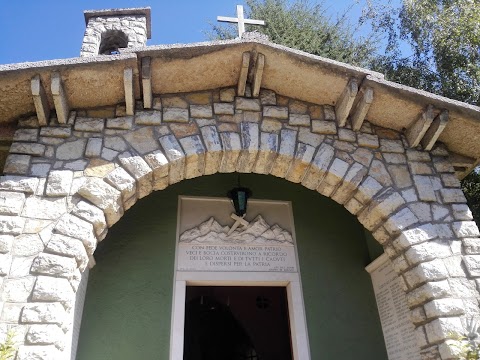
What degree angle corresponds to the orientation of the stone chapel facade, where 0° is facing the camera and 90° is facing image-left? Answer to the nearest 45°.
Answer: approximately 0°

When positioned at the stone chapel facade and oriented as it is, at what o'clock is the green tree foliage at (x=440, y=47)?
The green tree foliage is roughly at 8 o'clock from the stone chapel facade.
